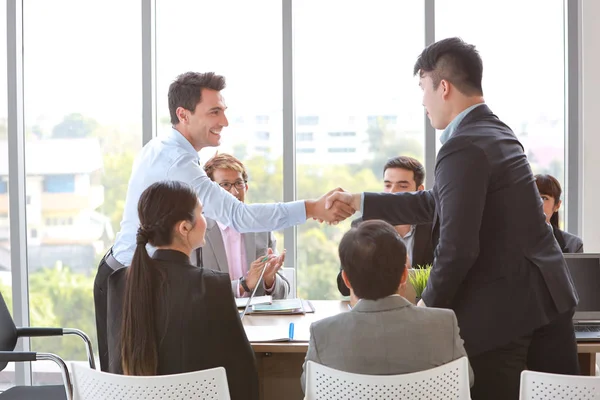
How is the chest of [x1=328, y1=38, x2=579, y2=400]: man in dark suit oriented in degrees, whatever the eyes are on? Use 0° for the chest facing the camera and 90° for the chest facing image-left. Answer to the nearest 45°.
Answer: approximately 135°

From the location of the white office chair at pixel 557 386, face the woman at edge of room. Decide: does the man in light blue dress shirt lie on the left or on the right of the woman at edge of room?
left

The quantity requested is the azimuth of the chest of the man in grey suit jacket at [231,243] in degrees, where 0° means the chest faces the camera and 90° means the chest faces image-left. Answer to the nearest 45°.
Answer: approximately 315°

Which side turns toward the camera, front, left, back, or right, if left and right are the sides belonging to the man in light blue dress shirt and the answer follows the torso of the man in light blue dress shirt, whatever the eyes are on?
right

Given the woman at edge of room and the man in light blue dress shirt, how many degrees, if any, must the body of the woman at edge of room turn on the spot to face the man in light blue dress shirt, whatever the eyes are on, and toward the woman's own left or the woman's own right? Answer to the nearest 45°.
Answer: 0° — they already face them
